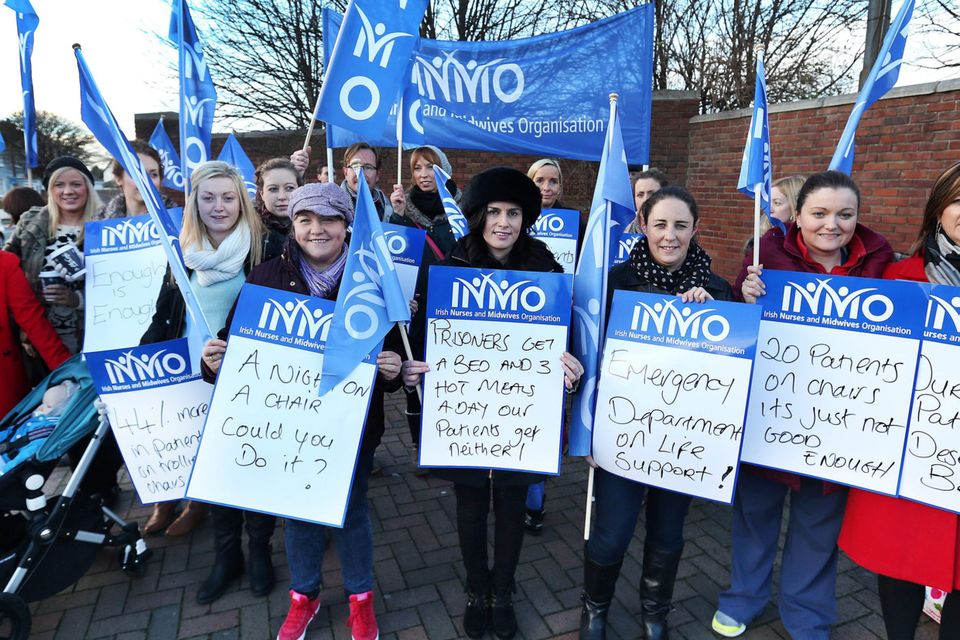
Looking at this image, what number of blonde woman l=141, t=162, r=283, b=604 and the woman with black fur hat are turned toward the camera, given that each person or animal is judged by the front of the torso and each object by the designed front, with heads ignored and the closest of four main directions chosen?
2

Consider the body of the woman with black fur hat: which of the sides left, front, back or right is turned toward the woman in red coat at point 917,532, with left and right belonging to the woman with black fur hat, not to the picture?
left

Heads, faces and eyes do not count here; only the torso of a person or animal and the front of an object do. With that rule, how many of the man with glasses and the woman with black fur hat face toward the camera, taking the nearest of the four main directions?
2

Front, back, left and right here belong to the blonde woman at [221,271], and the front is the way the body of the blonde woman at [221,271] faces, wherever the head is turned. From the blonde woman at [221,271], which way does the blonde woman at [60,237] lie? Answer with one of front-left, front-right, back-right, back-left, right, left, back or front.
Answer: back-right

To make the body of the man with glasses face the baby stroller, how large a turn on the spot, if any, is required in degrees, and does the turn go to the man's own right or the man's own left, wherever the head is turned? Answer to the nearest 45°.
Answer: approximately 45° to the man's own right

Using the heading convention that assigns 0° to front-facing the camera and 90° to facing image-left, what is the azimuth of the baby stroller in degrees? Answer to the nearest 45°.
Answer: approximately 45°

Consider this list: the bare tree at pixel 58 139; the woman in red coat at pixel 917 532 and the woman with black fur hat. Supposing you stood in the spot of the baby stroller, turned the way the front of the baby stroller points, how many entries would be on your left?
2

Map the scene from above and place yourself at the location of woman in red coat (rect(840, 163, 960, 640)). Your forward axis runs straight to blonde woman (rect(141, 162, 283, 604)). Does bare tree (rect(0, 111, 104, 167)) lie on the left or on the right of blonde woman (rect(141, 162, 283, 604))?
right
